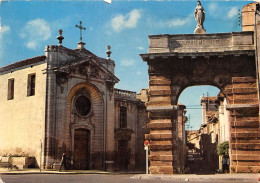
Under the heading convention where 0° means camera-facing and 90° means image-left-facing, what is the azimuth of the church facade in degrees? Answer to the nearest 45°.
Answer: approximately 315°
